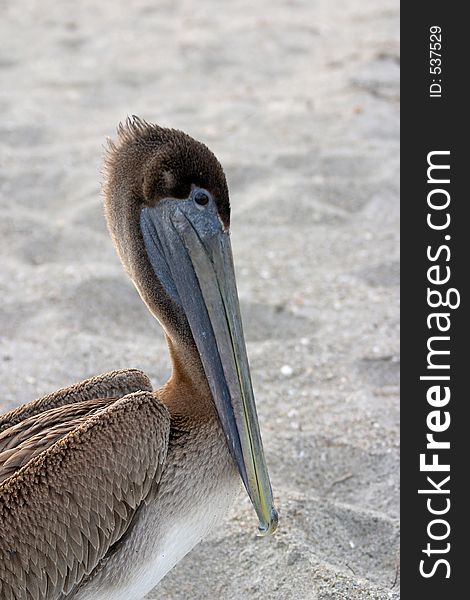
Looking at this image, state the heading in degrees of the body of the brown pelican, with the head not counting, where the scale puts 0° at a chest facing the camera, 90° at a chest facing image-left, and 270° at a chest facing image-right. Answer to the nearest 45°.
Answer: approximately 270°
